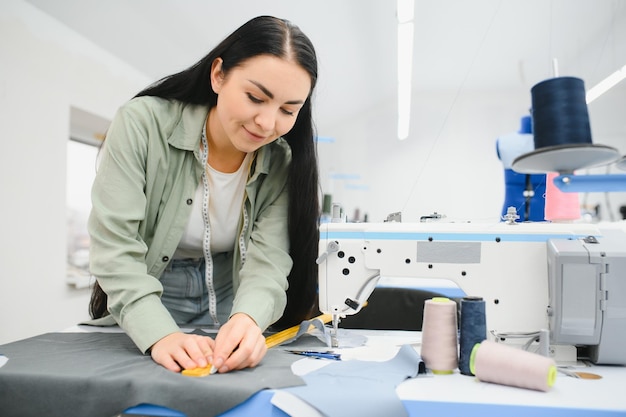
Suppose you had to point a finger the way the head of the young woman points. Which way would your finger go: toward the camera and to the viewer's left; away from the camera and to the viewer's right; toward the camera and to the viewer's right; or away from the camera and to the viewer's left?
toward the camera and to the viewer's right

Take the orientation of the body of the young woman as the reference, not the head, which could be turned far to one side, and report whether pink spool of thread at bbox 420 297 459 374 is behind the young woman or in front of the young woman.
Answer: in front

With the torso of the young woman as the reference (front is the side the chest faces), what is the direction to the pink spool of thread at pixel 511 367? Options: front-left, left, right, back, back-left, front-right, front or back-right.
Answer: front

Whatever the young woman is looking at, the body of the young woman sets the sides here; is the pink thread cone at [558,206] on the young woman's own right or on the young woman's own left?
on the young woman's own left

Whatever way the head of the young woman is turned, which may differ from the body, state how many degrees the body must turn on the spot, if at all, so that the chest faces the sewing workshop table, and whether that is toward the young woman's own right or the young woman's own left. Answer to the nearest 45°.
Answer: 0° — they already face it

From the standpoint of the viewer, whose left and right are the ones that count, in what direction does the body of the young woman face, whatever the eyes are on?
facing the viewer and to the right of the viewer

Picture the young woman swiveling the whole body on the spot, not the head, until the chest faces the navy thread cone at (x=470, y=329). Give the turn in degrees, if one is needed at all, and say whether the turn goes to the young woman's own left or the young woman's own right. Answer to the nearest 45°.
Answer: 0° — they already face it
